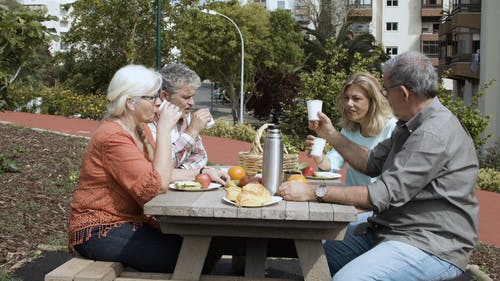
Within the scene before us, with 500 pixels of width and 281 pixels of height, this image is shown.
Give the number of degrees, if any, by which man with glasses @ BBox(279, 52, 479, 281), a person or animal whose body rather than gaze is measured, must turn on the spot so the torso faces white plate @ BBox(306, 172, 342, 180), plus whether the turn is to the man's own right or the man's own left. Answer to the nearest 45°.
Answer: approximately 45° to the man's own right

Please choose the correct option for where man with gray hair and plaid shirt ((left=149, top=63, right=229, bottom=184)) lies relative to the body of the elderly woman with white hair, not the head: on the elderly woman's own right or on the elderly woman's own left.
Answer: on the elderly woman's own left

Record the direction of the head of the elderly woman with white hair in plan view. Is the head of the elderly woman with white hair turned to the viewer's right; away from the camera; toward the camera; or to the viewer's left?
to the viewer's right

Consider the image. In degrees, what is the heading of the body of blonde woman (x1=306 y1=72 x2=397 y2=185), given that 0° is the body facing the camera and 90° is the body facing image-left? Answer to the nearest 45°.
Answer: approximately 45°

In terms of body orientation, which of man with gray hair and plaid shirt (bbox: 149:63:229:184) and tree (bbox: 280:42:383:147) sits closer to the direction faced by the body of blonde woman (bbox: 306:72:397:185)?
the man with gray hair and plaid shirt

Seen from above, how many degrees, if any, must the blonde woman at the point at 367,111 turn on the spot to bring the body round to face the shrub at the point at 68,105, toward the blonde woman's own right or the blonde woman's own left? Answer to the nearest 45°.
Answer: approximately 90° to the blonde woman's own right

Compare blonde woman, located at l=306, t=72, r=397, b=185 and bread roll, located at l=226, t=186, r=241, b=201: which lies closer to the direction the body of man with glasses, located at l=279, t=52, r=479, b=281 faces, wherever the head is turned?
the bread roll

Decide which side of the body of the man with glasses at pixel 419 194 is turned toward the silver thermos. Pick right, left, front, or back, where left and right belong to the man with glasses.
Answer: front

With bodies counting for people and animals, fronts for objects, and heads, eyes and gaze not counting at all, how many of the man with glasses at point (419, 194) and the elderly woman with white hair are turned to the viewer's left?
1

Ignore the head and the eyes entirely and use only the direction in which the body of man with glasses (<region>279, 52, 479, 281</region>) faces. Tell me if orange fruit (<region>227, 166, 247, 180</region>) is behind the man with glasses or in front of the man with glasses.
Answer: in front

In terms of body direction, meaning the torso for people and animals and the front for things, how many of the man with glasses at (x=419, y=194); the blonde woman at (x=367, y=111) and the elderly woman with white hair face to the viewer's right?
1

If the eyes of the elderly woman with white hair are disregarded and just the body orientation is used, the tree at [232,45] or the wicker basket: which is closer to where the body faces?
the wicker basket

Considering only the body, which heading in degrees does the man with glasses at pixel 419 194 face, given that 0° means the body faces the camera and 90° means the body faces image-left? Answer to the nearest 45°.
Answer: approximately 90°

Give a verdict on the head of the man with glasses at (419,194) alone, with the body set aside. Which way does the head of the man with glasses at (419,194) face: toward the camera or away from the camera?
away from the camera

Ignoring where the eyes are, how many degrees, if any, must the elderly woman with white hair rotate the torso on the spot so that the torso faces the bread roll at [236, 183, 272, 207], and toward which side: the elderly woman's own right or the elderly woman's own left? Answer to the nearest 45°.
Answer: approximately 45° to the elderly woman's own right
